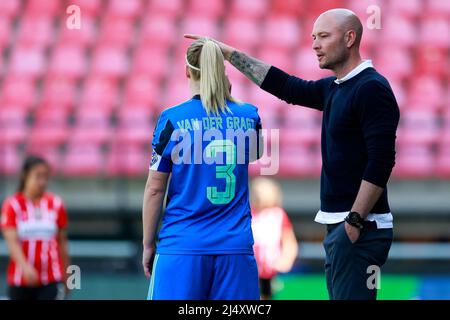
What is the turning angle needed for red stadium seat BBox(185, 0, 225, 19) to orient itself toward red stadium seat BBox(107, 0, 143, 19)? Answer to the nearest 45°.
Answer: approximately 90° to its right

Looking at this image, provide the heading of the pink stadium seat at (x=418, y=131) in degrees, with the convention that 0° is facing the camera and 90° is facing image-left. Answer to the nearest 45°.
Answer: approximately 0°

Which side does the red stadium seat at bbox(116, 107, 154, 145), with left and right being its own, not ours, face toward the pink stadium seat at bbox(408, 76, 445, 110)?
left

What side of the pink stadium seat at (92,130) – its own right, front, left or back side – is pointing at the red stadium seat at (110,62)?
back

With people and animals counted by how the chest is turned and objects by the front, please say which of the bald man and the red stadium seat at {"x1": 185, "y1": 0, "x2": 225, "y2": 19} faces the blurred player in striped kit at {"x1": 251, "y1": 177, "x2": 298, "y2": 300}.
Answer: the red stadium seat

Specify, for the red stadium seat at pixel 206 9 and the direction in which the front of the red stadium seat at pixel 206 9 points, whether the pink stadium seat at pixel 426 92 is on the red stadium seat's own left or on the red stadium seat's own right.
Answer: on the red stadium seat's own left

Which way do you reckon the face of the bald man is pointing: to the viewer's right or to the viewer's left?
to the viewer's left

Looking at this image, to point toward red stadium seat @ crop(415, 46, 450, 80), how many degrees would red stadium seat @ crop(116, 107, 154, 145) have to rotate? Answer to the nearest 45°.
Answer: approximately 90° to its left

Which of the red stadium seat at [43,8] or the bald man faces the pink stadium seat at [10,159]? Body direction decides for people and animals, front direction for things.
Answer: the red stadium seat at [43,8]
